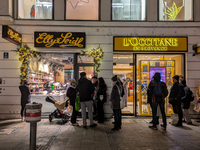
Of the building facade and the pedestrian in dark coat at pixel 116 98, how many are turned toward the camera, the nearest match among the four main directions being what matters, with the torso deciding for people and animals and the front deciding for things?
1

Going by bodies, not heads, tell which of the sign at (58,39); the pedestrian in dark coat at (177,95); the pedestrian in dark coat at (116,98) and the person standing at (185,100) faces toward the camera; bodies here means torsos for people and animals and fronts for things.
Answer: the sign

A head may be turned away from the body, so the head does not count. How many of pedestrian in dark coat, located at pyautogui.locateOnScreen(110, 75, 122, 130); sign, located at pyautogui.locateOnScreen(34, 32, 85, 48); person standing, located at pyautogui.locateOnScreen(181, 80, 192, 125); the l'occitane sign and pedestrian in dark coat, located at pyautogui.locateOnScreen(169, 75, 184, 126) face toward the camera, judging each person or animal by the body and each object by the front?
2

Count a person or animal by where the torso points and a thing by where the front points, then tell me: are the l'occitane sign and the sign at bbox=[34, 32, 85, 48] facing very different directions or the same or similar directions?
same or similar directions

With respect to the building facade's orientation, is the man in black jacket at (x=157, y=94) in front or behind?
in front

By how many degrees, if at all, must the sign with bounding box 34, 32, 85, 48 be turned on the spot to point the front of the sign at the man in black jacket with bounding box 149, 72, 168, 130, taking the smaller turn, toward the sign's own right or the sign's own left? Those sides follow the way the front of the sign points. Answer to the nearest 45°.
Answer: approximately 45° to the sign's own left

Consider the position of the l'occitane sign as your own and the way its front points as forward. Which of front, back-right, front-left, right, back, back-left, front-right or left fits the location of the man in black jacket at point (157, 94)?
front

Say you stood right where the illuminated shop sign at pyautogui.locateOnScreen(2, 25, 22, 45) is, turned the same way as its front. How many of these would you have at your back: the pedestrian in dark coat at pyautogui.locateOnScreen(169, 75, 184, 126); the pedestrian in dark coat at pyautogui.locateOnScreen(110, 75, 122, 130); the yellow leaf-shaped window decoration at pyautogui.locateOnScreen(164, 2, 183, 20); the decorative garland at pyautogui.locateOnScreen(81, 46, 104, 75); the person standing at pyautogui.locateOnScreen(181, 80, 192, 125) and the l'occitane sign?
0

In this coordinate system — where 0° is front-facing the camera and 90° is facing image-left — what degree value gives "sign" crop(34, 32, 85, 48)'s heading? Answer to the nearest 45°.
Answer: approximately 0°

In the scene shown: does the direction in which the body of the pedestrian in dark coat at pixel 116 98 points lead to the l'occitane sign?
no

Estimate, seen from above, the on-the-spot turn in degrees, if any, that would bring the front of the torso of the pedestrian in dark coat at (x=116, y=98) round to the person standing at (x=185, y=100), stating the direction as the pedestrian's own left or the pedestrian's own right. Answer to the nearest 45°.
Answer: approximately 135° to the pedestrian's own right

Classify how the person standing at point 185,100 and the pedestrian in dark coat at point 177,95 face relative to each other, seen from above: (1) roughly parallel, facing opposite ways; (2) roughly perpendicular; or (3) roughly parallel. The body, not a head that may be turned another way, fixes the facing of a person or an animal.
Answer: roughly parallel

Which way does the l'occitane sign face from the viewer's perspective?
toward the camera
